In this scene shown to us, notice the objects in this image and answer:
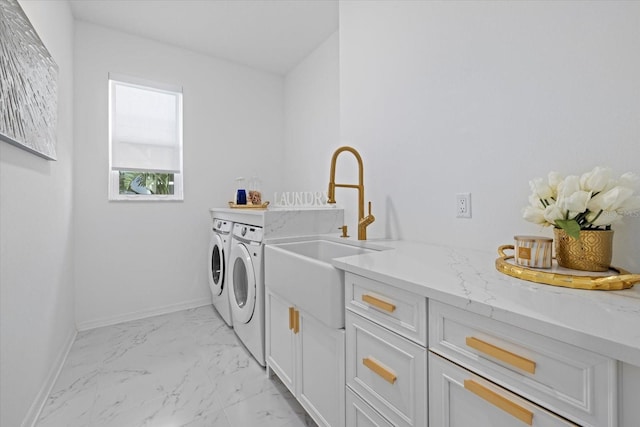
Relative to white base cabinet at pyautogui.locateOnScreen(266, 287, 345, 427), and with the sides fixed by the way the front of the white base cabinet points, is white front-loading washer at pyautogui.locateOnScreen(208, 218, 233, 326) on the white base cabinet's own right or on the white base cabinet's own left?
on the white base cabinet's own right

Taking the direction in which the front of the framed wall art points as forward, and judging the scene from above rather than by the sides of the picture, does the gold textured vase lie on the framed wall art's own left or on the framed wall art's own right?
on the framed wall art's own right

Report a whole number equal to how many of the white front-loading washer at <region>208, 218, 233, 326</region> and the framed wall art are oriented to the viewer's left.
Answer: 1

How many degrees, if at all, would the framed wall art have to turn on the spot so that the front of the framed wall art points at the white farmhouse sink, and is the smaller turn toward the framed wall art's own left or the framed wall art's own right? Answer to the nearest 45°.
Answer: approximately 45° to the framed wall art's own right

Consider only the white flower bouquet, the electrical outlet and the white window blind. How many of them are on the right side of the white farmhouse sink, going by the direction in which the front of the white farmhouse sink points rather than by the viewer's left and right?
1

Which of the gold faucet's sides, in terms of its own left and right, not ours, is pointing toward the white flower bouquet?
left

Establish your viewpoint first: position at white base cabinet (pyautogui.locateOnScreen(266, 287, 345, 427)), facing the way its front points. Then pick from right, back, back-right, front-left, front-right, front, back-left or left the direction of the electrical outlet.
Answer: back-left

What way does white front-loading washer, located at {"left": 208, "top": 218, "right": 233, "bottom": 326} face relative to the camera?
to the viewer's left

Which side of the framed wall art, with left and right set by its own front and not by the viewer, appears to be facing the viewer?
right
